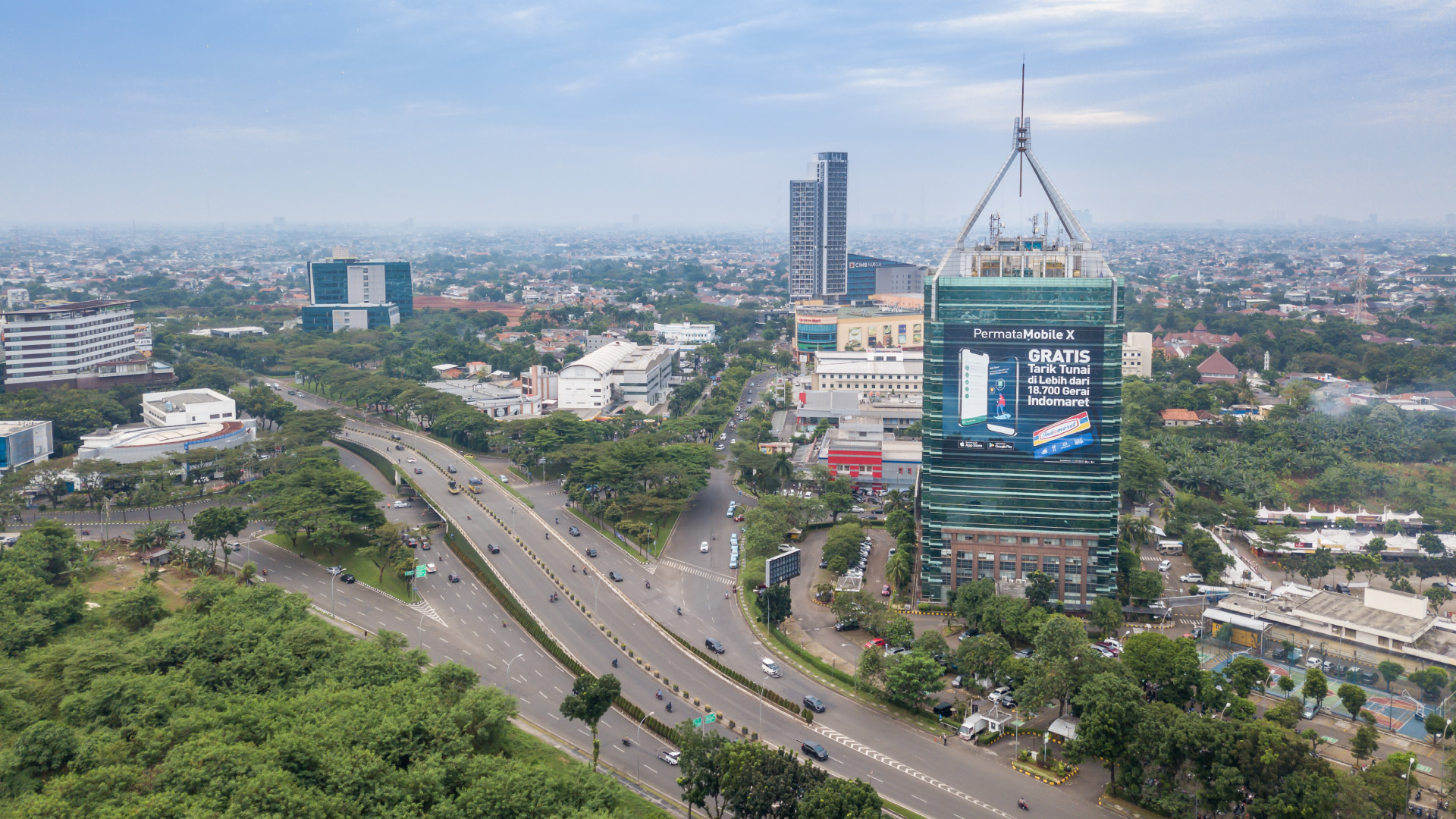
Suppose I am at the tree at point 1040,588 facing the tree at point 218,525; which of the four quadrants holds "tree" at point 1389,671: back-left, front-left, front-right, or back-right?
back-left

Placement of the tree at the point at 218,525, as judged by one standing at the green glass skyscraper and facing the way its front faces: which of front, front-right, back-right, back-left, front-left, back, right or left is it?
right

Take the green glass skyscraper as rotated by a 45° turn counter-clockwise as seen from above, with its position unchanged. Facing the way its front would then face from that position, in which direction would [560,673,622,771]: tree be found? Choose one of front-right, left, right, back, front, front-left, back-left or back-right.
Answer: right

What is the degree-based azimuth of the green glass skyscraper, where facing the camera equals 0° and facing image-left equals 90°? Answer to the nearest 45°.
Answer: approximately 0°

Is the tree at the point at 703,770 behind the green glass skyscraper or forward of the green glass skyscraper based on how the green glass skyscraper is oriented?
forward

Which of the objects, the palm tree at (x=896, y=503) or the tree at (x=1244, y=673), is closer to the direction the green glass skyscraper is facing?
the tree

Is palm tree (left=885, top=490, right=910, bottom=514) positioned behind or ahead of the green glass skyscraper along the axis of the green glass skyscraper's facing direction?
behind

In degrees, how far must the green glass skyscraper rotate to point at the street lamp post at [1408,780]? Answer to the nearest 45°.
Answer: approximately 45° to its left

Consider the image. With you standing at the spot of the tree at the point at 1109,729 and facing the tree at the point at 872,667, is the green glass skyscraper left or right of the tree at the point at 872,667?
right

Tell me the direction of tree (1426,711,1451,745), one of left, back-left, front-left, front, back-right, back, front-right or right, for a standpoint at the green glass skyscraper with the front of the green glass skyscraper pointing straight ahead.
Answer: front-left
